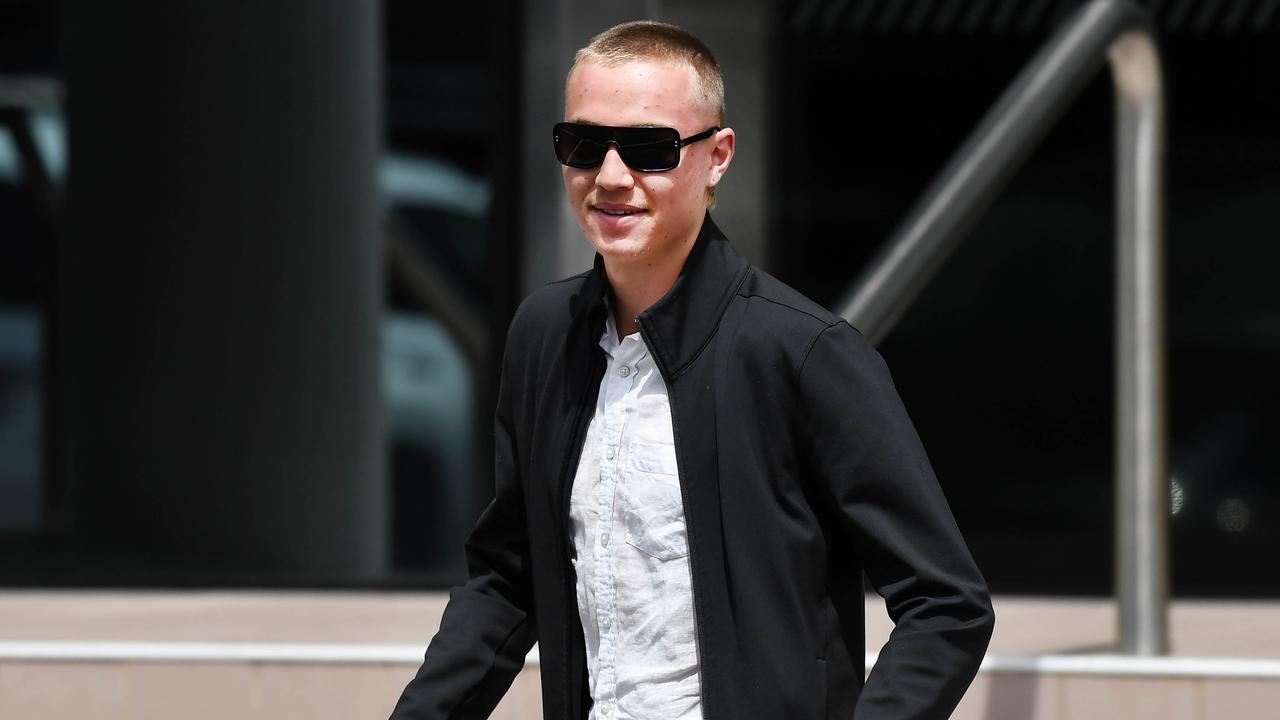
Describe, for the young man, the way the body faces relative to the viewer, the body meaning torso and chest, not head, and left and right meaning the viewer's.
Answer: facing the viewer and to the left of the viewer

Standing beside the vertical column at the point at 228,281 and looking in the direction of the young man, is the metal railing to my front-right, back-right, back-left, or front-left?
front-left

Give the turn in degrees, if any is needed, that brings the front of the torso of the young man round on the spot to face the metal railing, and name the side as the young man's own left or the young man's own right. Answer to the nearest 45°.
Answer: approximately 180°

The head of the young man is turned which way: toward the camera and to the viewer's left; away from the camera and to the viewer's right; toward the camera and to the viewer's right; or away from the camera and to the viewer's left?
toward the camera and to the viewer's left

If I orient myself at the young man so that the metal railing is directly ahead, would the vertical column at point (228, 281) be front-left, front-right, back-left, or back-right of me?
front-left

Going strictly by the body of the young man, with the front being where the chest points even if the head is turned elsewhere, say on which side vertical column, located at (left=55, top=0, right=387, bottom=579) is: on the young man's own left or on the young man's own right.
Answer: on the young man's own right
